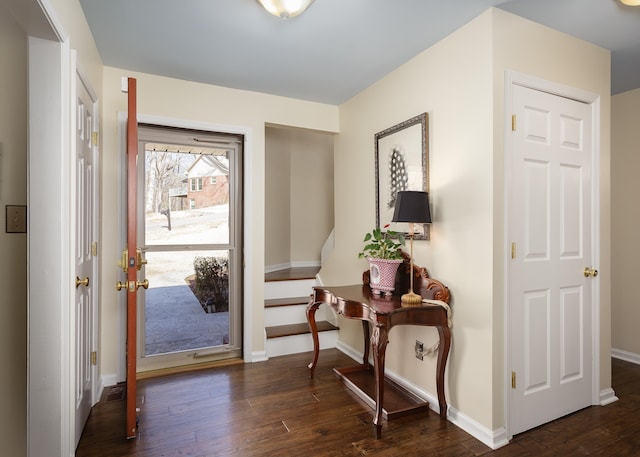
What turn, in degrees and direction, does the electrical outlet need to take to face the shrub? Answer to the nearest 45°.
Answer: approximately 45° to its right

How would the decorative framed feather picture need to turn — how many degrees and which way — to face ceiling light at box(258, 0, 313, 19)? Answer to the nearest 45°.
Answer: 0° — it already faces it

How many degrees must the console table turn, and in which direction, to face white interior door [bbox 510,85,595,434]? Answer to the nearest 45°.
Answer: approximately 135° to its left

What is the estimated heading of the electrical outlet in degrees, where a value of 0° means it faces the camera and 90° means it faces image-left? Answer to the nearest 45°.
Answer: approximately 45°

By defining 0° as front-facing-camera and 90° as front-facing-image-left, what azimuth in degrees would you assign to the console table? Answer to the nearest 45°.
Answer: approximately 45°
